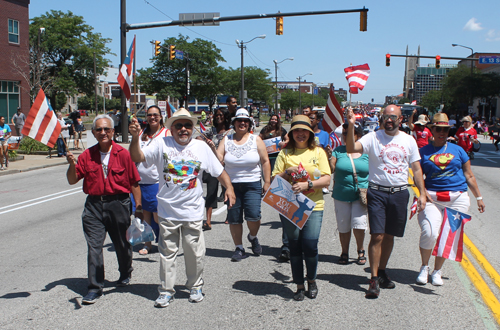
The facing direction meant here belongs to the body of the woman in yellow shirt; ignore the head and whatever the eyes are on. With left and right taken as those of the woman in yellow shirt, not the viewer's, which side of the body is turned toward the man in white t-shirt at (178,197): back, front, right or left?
right

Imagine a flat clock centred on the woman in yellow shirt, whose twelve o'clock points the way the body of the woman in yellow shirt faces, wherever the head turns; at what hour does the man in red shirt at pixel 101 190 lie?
The man in red shirt is roughly at 3 o'clock from the woman in yellow shirt.

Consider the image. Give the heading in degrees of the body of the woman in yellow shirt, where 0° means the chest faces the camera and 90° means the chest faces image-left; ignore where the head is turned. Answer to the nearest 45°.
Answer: approximately 0°

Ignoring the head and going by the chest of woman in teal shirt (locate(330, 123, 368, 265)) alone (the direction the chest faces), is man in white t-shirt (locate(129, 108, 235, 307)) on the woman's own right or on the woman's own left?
on the woman's own right

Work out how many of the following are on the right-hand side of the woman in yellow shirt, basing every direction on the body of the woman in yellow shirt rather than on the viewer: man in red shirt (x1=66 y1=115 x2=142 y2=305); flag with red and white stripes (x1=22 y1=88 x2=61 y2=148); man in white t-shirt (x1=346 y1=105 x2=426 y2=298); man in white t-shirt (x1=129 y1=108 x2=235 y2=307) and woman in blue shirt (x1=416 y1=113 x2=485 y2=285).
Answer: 3
